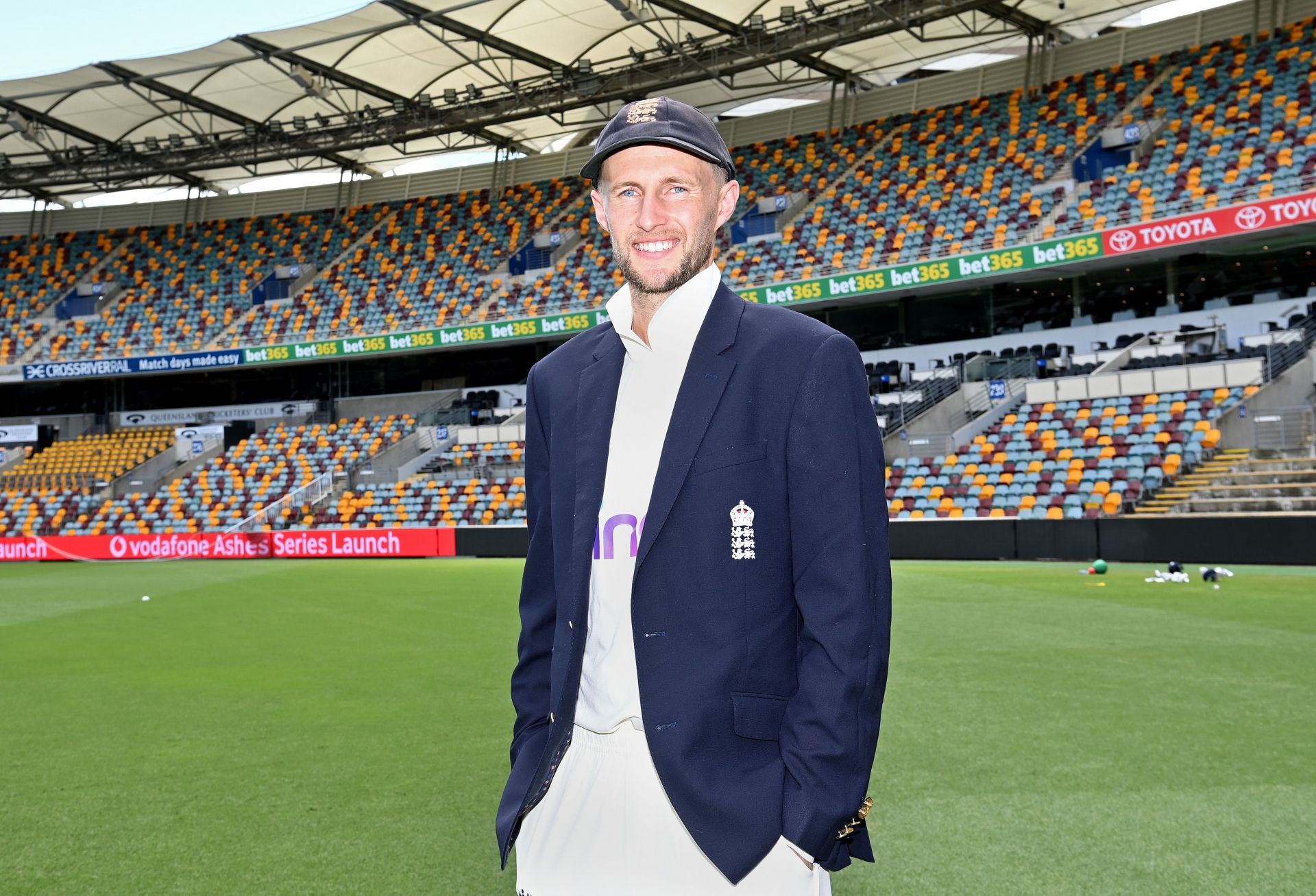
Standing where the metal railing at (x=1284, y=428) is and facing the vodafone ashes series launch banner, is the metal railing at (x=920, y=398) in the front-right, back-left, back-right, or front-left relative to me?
front-right

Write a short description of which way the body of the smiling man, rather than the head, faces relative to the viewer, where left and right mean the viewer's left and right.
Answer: facing the viewer and to the left of the viewer

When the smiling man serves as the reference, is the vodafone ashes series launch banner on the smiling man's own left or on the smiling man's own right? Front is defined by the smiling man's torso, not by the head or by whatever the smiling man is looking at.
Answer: on the smiling man's own right

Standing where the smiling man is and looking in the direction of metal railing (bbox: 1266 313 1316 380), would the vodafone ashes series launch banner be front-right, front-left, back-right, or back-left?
front-left

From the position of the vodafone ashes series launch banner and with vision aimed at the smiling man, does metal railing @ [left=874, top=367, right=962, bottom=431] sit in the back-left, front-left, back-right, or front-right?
front-left

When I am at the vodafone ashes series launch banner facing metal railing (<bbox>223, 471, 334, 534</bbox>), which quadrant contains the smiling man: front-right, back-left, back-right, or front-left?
back-right

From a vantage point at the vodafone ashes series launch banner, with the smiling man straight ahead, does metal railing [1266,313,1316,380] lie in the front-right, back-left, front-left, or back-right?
front-left

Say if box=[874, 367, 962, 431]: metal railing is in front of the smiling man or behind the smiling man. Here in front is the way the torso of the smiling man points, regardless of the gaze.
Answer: behind

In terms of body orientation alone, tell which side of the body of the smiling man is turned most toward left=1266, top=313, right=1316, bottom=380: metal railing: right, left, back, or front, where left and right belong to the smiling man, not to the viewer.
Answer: back

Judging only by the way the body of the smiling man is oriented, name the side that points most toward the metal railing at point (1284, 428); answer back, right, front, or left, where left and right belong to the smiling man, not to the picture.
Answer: back

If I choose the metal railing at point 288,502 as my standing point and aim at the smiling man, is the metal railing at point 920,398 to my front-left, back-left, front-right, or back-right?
front-left

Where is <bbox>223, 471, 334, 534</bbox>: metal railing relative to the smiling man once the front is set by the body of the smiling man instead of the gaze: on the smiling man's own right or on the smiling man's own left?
on the smiling man's own right
